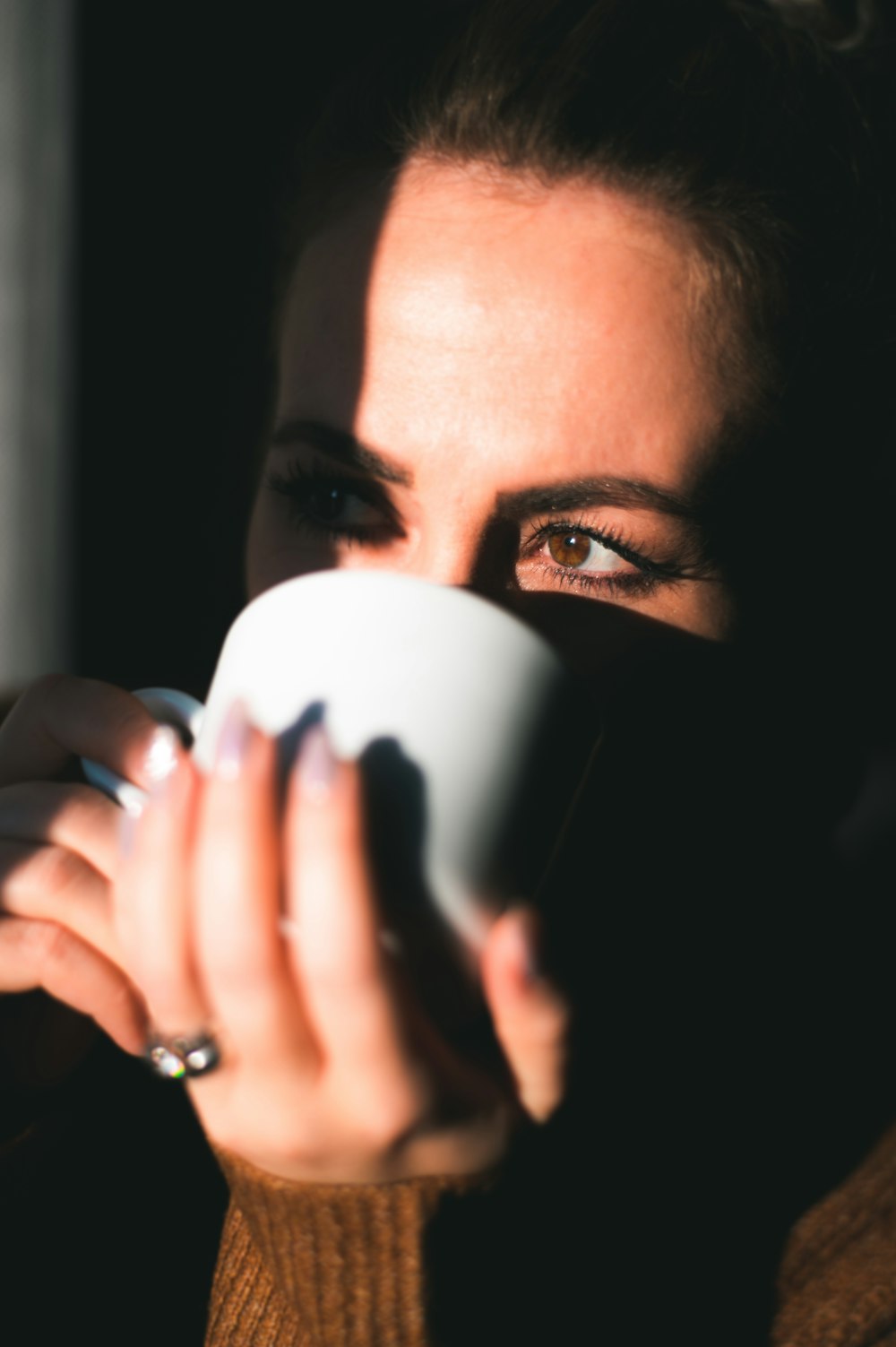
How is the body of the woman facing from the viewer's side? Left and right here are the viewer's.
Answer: facing the viewer and to the left of the viewer
